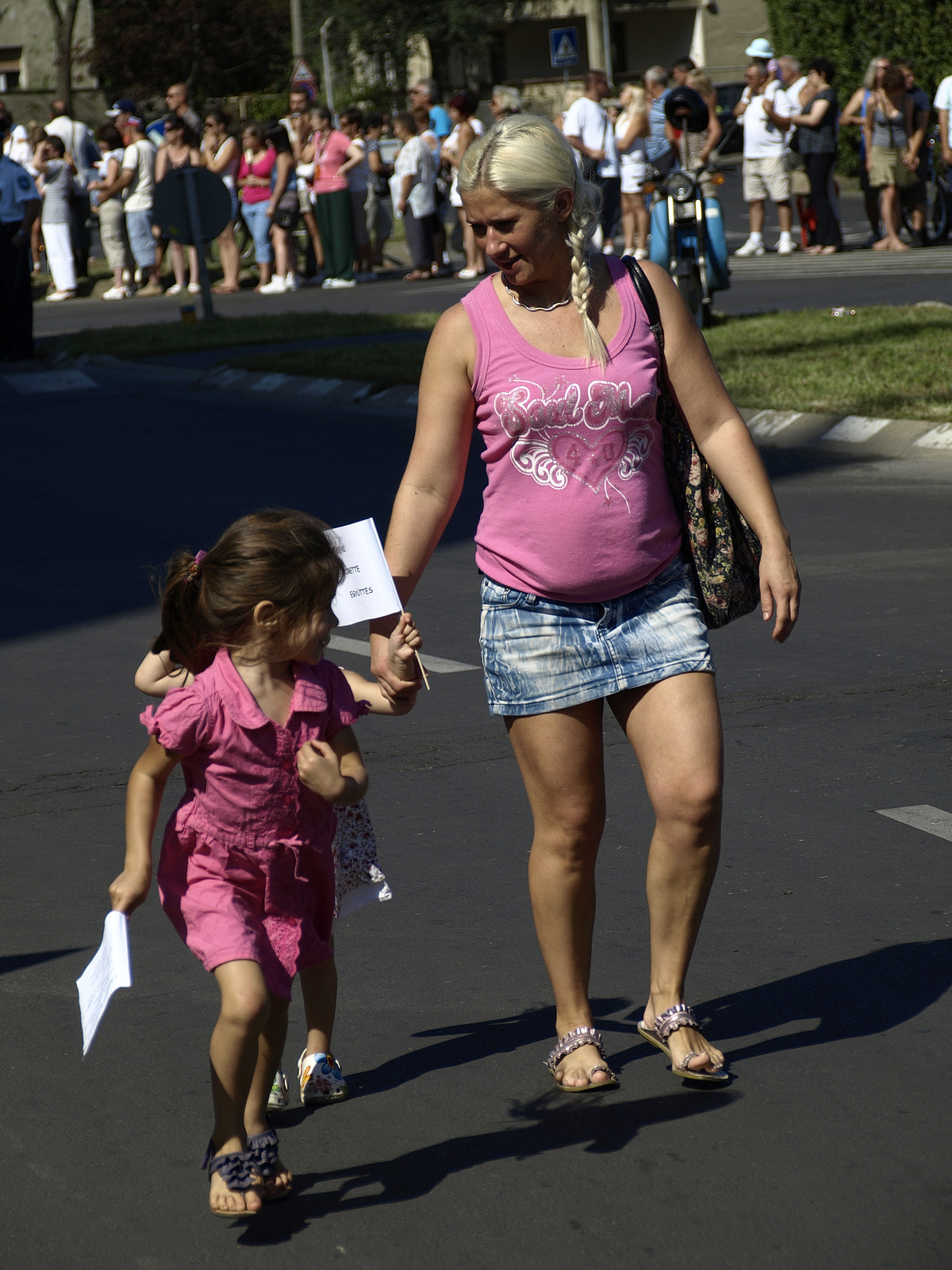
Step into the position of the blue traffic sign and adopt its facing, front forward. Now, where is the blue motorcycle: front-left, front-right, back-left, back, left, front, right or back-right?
front

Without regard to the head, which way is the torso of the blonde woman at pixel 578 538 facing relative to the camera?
toward the camera

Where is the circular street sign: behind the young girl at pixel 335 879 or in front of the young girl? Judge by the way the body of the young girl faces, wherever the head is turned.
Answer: behind

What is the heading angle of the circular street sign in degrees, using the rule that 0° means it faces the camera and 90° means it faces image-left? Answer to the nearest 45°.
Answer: approximately 180°

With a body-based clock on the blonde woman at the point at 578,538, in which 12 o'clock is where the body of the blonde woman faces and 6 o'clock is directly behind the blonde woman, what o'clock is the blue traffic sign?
The blue traffic sign is roughly at 6 o'clock from the blonde woman.

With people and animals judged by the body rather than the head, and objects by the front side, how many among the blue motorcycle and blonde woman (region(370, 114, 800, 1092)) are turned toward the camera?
2

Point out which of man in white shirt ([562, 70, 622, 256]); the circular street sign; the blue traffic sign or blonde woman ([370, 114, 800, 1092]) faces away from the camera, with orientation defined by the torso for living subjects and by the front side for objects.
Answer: the circular street sign

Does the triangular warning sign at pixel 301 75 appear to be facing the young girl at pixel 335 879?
yes

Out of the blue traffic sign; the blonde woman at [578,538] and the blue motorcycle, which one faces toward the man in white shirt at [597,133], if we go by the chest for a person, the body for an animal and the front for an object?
the blue traffic sign

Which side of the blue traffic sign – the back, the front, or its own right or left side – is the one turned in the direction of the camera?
front

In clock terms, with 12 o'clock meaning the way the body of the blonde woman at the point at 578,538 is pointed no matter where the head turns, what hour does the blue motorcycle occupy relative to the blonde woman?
The blue motorcycle is roughly at 6 o'clock from the blonde woman.

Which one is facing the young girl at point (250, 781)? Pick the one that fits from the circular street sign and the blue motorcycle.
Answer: the blue motorcycle

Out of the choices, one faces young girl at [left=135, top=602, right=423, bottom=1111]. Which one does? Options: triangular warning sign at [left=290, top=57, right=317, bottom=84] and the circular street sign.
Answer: the triangular warning sign

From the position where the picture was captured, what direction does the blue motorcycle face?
facing the viewer

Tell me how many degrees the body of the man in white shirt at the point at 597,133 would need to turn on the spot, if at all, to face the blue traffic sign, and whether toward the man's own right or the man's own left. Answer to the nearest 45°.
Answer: approximately 135° to the man's own left

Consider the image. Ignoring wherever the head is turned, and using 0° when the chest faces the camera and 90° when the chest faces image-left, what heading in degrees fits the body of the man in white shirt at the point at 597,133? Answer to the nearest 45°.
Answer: approximately 315°

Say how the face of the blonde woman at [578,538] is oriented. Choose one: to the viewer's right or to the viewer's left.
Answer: to the viewer's left

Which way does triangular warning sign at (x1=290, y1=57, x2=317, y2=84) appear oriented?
toward the camera

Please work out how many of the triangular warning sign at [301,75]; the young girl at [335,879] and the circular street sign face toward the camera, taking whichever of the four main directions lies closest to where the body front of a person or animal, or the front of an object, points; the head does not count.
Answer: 2
